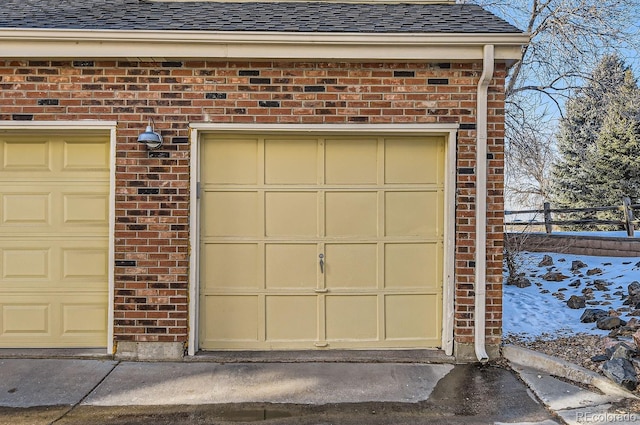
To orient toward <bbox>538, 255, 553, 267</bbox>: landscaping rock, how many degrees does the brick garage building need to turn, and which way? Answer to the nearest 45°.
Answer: approximately 135° to its left

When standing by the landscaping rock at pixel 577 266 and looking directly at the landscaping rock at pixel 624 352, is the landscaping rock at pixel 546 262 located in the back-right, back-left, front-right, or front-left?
back-right

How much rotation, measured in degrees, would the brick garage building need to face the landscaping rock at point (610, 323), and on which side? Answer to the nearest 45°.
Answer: approximately 90° to its left

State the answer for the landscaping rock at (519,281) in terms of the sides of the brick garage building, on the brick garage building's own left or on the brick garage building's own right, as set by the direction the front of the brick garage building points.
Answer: on the brick garage building's own left

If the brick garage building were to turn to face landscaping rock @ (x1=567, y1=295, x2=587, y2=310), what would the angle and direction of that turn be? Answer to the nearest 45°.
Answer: approximately 90° to its left

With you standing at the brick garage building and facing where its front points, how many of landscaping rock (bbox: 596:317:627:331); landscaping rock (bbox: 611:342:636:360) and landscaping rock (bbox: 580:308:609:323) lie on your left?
3

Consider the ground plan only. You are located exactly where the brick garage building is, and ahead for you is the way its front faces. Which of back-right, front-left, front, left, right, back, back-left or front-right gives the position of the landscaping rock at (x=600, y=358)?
left

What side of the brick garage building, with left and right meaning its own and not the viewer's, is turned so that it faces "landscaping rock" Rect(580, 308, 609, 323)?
left

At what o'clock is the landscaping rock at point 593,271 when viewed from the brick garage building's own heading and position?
The landscaping rock is roughly at 8 o'clock from the brick garage building.

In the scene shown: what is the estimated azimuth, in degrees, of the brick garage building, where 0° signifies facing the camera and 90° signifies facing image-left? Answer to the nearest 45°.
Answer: approximately 0°

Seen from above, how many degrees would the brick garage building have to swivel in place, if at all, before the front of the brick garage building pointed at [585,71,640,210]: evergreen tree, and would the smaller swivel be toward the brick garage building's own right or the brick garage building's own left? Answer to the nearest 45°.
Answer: approximately 135° to the brick garage building's own left

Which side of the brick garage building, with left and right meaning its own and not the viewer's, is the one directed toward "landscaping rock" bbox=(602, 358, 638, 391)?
left
